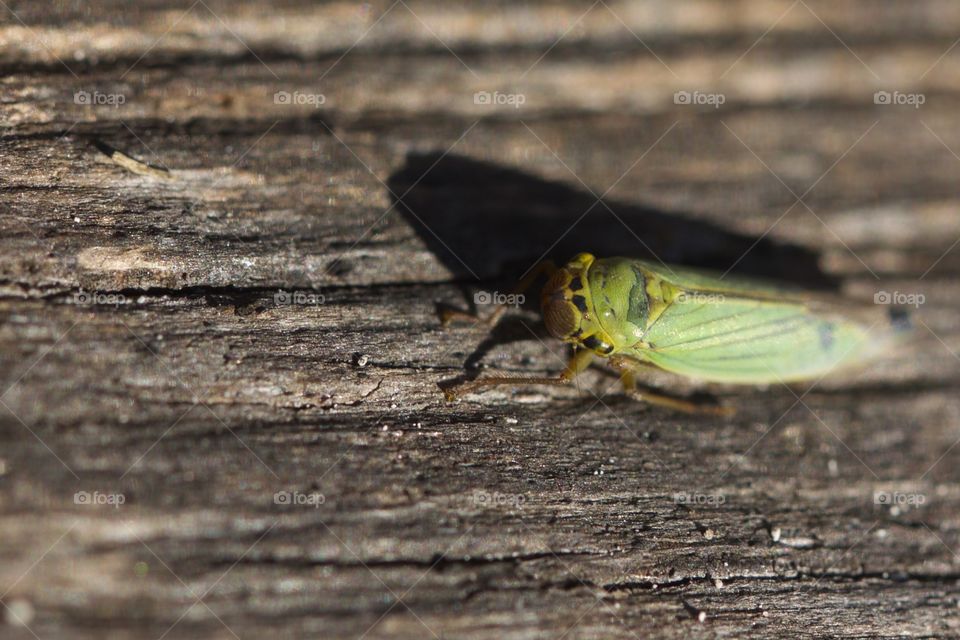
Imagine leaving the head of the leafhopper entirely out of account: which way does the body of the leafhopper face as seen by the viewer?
to the viewer's left
